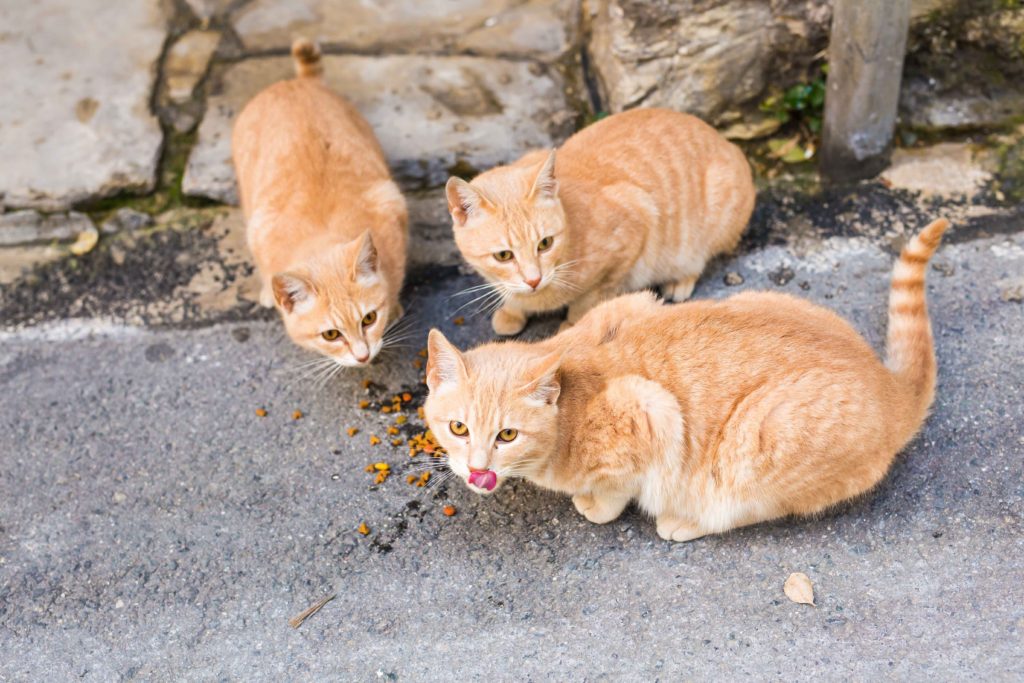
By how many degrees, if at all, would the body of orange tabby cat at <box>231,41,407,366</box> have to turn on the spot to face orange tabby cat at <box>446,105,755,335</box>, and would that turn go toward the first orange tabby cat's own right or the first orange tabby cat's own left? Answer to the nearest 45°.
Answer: approximately 90° to the first orange tabby cat's own left

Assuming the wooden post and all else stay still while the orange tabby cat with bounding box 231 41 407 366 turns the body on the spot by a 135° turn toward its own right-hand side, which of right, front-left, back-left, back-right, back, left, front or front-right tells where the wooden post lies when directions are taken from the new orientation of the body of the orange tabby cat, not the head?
back-right

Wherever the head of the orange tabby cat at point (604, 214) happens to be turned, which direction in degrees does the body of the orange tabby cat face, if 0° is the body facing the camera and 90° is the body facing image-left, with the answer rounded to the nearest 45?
approximately 45°

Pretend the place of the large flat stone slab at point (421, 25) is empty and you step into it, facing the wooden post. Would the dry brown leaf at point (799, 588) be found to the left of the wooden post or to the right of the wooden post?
right

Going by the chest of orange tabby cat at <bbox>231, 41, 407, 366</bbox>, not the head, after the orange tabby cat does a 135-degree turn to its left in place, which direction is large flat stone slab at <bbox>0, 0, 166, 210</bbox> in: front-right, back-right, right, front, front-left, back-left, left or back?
left

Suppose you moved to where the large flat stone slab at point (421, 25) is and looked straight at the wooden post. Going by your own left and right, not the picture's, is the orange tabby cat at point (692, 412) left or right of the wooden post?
right

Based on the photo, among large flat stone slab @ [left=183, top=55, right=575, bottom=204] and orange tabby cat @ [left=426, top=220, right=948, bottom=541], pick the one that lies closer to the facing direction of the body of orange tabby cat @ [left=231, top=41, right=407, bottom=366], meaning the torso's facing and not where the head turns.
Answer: the orange tabby cat

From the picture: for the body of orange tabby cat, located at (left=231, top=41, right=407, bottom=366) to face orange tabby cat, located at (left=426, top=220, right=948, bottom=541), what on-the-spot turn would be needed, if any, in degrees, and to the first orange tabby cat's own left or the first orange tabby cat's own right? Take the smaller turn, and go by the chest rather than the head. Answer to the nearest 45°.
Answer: approximately 45° to the first orange tabby cat's own left

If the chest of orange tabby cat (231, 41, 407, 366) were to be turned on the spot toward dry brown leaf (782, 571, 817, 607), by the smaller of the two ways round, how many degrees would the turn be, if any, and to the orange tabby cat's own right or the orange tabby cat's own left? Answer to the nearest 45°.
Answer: approximately 45° to the orange tabby cat's own left

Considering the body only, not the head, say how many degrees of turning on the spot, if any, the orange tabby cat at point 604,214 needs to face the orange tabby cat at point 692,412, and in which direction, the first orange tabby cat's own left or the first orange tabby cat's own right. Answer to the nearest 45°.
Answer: approximately 45° to the first orange tabby cat's own left

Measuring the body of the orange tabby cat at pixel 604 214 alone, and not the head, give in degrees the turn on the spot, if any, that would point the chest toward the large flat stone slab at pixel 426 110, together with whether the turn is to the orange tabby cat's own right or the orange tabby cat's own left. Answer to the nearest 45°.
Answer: approximately 90° to the orange tabby cat's own right

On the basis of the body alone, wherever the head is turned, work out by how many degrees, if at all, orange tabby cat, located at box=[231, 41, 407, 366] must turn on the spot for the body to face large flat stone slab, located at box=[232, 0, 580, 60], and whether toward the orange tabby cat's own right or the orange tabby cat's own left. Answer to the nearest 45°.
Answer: approximately 135° to the orange tabby cat's own left

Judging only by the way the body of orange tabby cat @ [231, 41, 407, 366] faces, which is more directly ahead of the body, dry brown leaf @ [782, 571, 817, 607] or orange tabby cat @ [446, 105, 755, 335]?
the dry brown leaf
